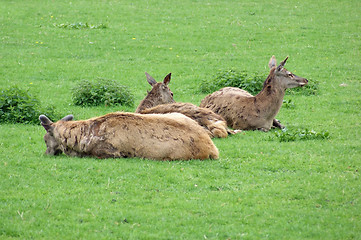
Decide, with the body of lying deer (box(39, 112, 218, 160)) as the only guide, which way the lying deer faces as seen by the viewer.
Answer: to the viewer's left

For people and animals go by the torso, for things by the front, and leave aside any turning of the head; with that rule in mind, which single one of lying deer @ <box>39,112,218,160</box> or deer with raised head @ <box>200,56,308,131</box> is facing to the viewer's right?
the deer with raised head

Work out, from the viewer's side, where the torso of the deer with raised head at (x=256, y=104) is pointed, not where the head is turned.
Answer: to the viewer's right

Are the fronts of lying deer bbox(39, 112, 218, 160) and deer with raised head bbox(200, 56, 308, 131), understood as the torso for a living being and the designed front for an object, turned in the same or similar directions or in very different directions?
very different directions

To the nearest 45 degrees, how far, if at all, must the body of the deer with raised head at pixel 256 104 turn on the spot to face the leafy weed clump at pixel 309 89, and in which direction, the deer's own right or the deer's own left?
approximately 90° to the deer's own left

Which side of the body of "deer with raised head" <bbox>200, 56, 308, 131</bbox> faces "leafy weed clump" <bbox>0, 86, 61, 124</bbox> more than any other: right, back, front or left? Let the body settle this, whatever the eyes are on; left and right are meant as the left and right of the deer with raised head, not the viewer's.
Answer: back

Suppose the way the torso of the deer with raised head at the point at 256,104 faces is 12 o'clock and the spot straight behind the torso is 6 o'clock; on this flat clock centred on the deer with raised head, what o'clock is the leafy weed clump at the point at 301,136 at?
The leafy weed clump is roughly at 2 o'clock from the deer with raised head.

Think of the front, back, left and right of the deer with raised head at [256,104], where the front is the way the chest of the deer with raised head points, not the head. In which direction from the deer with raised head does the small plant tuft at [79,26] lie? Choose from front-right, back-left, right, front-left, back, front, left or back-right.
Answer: back-left

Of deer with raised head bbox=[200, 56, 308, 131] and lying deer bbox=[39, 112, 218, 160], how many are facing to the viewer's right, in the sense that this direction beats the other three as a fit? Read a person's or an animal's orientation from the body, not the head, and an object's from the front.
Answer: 1

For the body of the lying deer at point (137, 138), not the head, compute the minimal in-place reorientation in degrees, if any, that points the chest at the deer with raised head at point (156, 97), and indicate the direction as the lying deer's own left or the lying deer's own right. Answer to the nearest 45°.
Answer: approximately 90° to the lying deer's own right

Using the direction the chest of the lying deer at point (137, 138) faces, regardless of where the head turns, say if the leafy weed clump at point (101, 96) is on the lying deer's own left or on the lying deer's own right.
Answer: on the lying deer's own right

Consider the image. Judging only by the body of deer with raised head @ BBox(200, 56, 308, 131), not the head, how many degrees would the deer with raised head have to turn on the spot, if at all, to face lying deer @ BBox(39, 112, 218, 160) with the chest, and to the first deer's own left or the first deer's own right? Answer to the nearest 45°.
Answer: approximately 135° to the first deer's own right

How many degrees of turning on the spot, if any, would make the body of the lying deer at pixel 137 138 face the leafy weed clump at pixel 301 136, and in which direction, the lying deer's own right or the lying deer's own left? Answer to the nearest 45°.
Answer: approximately 135° to the lying deer's own right
